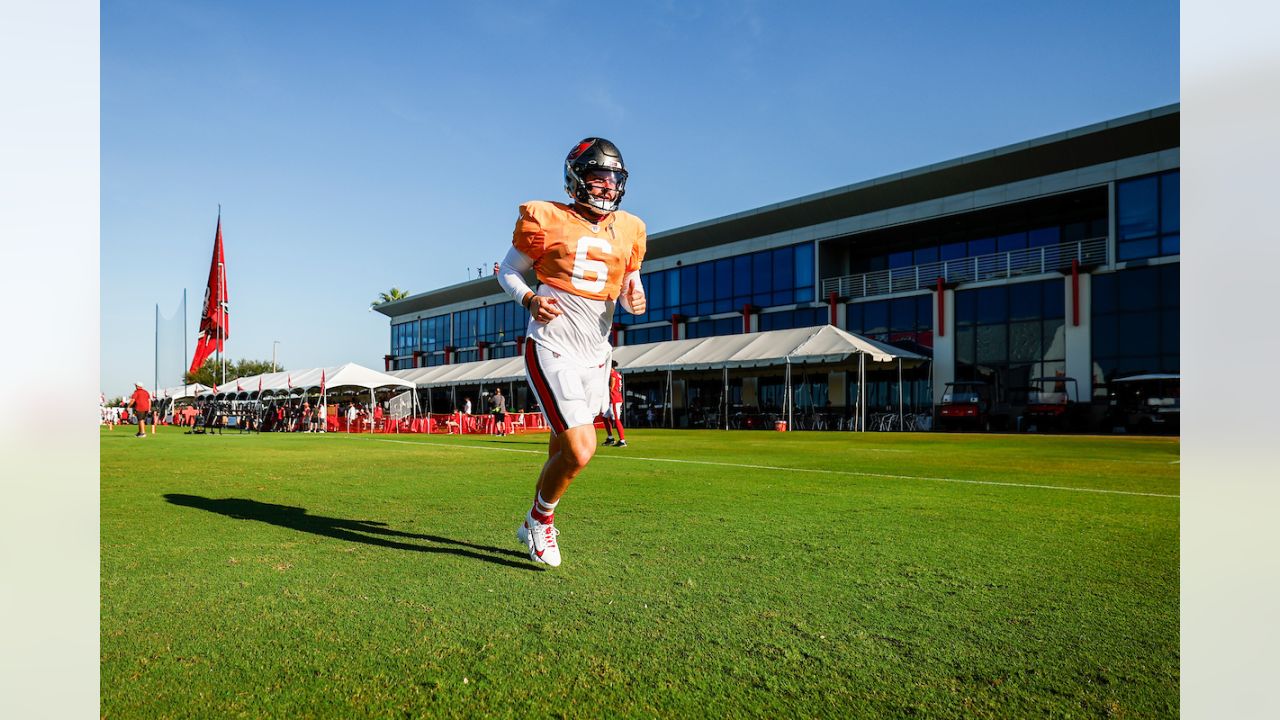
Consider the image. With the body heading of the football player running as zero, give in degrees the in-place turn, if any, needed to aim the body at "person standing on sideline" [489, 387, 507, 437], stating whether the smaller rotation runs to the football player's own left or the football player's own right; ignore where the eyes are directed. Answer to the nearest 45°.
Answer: approximately 135° to the football player's own left

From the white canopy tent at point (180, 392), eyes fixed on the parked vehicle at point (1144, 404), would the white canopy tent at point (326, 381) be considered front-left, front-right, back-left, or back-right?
front-right

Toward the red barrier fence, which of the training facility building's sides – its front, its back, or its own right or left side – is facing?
front

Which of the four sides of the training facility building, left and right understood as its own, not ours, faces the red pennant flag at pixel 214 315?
right

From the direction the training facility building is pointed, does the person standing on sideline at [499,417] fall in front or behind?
in front

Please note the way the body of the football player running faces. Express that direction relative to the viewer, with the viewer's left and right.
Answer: facing the viewer and to the right of the viewer

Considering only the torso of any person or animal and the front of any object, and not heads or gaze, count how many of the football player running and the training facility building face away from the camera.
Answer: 0

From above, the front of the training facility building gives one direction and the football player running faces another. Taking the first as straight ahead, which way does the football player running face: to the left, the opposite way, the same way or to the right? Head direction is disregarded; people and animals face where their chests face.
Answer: to the left

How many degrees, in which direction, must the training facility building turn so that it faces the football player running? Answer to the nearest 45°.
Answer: approximately 45° to its left

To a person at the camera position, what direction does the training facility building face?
facing the viewer and to the left of the viewer
